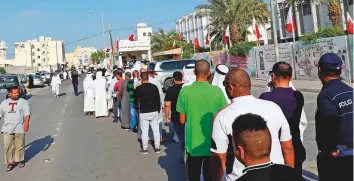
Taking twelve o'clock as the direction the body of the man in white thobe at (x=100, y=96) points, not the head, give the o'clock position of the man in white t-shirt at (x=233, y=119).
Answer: The man in white t-shirt is roughly at 6 o'clock from the man in white thobe.

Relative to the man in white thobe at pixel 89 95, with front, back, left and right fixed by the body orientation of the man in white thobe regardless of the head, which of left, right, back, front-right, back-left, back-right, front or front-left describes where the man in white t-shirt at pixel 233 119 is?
back

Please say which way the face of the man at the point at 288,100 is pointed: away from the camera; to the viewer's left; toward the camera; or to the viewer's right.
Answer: away from the camera

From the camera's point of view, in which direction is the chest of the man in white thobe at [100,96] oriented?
away from the camera

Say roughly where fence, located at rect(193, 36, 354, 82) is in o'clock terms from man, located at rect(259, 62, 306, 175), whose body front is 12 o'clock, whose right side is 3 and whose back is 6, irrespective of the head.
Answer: The fence is roughly at 12 o'clock from the man.

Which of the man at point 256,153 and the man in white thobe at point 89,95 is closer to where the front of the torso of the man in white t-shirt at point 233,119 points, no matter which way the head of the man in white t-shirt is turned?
the man in white thobe

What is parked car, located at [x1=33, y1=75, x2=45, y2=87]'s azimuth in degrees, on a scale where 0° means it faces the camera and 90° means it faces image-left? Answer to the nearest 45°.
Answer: approximately 315°

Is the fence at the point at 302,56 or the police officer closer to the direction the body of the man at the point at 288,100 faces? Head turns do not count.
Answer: the fence

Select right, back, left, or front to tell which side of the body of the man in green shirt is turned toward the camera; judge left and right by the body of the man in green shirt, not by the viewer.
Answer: back

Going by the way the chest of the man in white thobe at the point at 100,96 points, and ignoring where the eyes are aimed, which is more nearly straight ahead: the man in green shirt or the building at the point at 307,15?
the building

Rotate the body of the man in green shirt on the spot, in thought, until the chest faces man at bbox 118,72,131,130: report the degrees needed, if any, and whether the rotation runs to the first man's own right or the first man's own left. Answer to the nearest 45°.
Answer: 0° — they already face them

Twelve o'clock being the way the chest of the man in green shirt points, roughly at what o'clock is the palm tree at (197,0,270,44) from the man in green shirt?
The palm tree is roughly at 12 o'clock from the man in green shirt.

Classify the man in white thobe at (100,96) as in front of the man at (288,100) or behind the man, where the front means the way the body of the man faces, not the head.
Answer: in front

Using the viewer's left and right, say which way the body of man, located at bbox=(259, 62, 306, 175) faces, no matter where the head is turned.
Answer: facing away from the viewer

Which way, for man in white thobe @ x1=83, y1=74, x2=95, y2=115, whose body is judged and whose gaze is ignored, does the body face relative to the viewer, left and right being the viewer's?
facing away from the viewer
